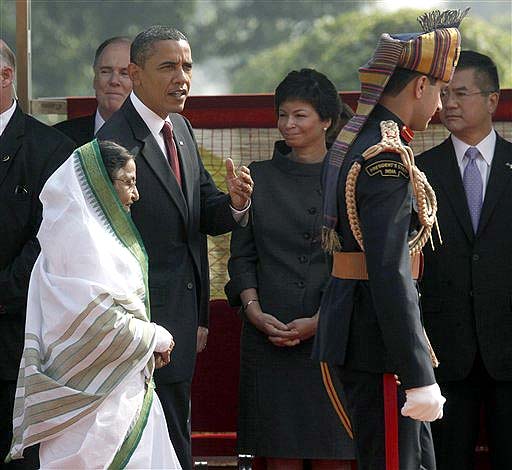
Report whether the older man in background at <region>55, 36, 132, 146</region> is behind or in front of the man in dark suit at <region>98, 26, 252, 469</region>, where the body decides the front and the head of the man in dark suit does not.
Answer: behind

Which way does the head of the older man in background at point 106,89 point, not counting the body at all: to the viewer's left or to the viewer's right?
to the viewer's right

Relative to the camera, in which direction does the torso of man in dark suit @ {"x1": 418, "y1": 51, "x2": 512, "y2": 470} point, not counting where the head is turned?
toward the camera

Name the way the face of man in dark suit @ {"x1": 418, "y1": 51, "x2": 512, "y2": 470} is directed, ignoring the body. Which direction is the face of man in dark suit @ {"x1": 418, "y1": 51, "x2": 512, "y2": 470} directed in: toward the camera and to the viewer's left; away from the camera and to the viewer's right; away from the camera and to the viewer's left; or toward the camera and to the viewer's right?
toward the camera and to the viewer's left

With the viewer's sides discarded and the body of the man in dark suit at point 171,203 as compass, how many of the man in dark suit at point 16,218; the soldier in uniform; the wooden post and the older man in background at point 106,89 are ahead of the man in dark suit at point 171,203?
1

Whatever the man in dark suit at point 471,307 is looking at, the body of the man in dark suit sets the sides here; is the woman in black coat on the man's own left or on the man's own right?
on the man's own right

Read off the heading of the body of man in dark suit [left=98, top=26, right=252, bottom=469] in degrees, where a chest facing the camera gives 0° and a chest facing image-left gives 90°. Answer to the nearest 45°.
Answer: approximately 315°
